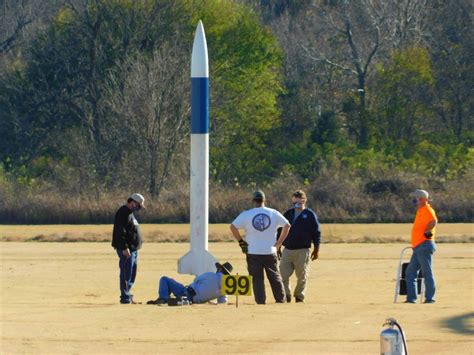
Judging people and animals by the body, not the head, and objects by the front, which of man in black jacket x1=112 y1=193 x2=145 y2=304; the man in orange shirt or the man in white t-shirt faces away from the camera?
the man in white t-shirt

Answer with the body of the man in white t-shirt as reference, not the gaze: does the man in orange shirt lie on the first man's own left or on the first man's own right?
on the first man's own right

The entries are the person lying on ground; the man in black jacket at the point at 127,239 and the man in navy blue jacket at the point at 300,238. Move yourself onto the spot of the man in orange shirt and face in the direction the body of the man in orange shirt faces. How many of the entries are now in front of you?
3

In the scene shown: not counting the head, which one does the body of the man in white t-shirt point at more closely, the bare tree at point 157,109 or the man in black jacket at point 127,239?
the bare tree

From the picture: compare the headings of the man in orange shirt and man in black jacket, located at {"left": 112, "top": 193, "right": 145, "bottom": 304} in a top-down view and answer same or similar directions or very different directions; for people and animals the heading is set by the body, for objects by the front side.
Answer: very different directions

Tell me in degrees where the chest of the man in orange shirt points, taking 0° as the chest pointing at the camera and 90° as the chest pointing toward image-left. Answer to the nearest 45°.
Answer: approximately 90°

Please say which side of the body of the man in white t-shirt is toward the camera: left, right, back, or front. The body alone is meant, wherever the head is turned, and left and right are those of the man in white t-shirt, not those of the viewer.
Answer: back

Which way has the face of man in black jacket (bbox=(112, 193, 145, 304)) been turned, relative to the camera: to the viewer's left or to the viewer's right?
to the viewer's right

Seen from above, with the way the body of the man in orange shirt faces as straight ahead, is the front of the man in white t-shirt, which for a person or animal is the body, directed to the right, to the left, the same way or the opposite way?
to the right

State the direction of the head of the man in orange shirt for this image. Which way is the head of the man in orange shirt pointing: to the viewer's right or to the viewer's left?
to the viewer's left

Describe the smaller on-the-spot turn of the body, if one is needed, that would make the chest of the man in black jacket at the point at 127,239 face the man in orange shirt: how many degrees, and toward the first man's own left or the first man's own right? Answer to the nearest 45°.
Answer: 0° — they already face them

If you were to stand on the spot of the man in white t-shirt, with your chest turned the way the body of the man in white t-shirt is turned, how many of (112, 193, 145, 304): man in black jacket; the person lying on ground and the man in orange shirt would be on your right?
1

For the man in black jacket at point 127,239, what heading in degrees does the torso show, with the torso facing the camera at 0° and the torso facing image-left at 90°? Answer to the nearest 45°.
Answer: approximately 270°

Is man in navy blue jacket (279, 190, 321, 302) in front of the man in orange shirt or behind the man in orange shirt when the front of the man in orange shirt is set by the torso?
in front
